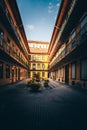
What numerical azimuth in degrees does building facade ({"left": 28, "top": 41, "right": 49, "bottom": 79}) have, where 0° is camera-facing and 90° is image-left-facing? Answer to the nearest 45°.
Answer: approximately 0°
